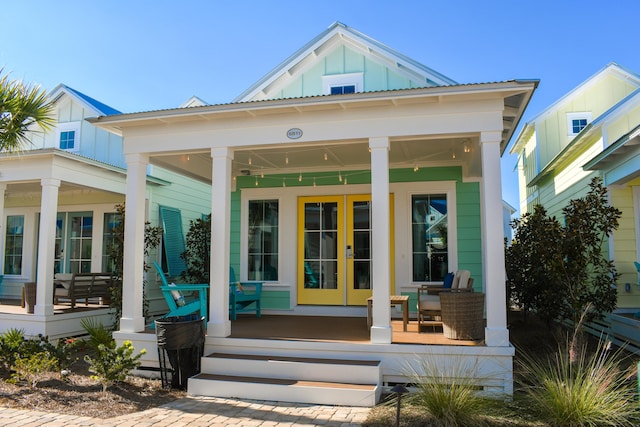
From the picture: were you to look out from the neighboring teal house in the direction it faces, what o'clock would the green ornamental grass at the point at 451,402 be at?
The green ornamental grass is roughly at 10 o'clock from the neighboring teal house.

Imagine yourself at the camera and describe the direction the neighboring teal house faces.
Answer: facing the viewer and to the left of the viewer

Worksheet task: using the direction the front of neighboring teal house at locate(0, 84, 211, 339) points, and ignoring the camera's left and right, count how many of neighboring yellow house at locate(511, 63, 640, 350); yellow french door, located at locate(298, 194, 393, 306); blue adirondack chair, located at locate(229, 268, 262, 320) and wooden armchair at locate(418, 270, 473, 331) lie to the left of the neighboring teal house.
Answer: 4

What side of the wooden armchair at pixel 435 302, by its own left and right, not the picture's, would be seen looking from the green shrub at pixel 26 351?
front

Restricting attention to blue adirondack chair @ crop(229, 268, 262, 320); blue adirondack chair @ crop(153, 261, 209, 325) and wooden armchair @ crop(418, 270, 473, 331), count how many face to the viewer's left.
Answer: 1

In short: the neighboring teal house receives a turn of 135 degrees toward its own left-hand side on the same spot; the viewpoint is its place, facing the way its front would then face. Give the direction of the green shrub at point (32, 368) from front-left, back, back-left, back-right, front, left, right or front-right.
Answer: right

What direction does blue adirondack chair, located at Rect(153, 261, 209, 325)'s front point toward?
to the viewer's right

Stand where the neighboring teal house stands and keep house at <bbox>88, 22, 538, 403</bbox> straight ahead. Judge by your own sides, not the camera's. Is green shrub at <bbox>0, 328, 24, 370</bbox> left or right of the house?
right

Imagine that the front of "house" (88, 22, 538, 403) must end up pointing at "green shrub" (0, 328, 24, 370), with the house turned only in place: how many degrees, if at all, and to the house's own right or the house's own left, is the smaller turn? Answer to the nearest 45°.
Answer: approximately 90° to the house's own right

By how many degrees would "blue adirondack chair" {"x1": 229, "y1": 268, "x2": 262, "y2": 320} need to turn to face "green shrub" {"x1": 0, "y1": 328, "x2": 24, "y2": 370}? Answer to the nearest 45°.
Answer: approximately 135° to its right

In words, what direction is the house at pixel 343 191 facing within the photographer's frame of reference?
facing the viewer

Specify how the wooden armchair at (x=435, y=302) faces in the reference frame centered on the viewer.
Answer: facing to the left of the viewer
